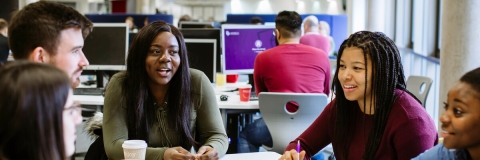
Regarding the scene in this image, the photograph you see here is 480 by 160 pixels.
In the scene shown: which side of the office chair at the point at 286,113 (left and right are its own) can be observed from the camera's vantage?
back

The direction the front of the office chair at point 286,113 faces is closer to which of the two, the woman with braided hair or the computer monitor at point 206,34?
the computer monitor

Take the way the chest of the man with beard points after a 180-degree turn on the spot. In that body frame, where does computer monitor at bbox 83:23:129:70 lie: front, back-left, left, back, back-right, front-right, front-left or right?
right

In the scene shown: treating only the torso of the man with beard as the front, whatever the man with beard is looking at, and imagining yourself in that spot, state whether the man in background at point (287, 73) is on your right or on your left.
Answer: on your left

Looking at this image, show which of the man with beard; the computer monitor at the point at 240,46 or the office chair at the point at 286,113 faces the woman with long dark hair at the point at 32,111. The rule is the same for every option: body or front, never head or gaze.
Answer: the computer monitor

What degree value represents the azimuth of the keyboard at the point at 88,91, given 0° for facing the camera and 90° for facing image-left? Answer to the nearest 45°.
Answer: approximately 0°

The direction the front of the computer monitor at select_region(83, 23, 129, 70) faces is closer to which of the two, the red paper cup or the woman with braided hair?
the woman with braided hair

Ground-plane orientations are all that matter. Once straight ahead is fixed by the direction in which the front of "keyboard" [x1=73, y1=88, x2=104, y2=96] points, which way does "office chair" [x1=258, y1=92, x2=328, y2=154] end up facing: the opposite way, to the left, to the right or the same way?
the opposite way

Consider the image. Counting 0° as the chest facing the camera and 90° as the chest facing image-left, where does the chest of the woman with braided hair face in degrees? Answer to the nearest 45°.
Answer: approximately 45°

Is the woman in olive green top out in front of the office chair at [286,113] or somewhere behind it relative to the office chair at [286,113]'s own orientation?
behind

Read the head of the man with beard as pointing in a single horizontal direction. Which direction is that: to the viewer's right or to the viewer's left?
to the viewer's right

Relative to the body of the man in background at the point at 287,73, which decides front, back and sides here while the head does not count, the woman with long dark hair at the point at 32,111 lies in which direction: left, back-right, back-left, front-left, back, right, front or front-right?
back

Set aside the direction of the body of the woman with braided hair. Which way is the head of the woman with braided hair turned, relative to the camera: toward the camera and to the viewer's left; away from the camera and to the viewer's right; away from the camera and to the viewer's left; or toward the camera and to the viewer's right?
toward the camera and to the viewer's left

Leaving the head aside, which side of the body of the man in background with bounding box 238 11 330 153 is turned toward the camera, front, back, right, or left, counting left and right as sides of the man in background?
back

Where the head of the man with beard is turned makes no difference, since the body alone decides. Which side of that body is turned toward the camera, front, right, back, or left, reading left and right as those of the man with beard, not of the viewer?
right

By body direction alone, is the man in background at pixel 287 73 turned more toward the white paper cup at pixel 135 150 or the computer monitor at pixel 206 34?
the computer monitor

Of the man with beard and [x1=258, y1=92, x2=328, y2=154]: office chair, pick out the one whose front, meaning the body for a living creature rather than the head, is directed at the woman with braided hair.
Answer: the man with beard

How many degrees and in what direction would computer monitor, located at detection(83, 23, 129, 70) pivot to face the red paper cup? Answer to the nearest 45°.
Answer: approximately 45° to its left
